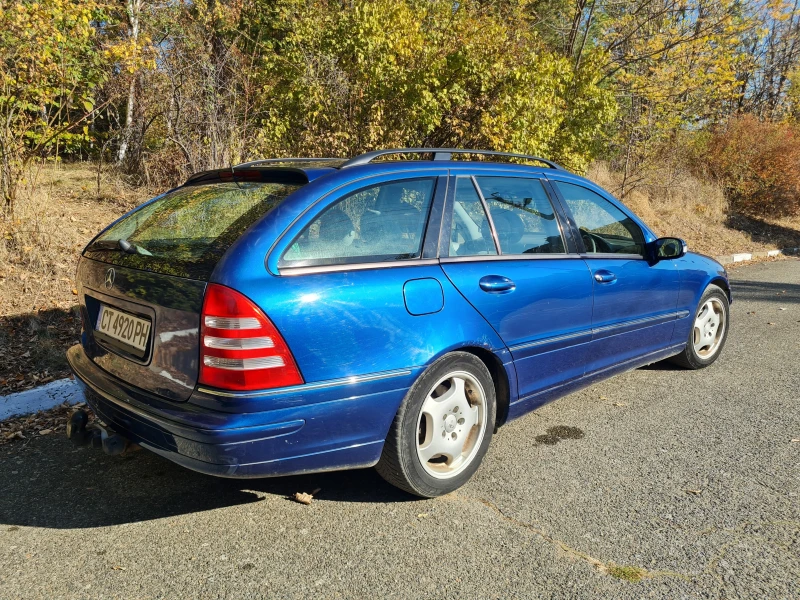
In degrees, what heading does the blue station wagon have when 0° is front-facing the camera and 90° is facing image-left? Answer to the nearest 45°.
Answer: approximately 225°
